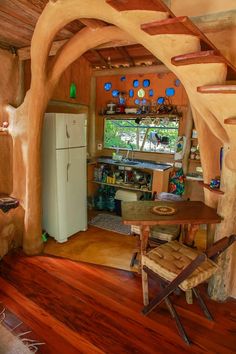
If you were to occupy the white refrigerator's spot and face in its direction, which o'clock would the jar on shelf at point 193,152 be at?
The jar on shelf is roughly at 10 o'clock from the white refrigerator.

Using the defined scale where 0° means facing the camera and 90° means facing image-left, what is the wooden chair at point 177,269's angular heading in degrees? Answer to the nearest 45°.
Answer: approximately 135°

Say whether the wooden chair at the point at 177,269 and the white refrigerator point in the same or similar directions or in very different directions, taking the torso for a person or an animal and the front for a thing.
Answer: very different directions

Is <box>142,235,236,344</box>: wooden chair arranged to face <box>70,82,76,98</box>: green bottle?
yes

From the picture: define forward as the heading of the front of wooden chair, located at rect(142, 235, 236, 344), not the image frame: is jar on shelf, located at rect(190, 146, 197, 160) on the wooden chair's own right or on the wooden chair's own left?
on the wooden chair's own right

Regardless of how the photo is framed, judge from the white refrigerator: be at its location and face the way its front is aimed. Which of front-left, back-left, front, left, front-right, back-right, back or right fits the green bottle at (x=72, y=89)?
back-left

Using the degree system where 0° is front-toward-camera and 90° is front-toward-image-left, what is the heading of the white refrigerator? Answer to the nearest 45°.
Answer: approximately 315°

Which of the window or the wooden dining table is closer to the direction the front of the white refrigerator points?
the wooden dining table
